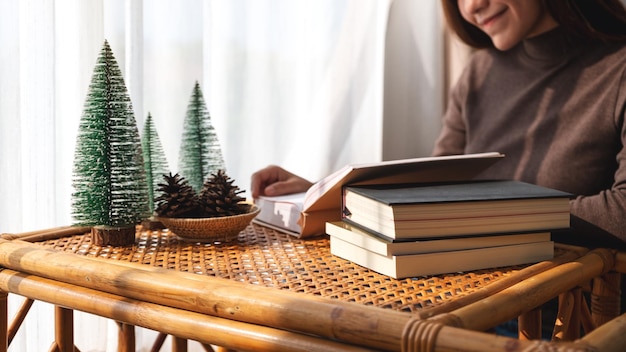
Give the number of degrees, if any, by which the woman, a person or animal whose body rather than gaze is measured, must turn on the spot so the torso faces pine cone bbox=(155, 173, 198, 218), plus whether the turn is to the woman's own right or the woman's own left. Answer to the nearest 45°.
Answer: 0° — they already face it

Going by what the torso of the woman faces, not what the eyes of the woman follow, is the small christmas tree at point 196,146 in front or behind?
in front

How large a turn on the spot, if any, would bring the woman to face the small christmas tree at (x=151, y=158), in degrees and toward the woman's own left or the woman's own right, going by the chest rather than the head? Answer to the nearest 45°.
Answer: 0° — they already face it

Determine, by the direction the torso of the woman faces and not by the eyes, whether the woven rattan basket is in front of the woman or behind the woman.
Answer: in front

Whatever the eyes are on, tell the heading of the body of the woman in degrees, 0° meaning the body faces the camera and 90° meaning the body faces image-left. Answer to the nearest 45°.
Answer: approximately 45°

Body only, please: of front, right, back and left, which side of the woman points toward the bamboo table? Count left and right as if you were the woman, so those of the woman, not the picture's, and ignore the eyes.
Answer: front

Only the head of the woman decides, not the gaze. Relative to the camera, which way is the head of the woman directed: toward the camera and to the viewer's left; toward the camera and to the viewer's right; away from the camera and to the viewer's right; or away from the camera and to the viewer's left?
toward the camera and to the viewer's left
